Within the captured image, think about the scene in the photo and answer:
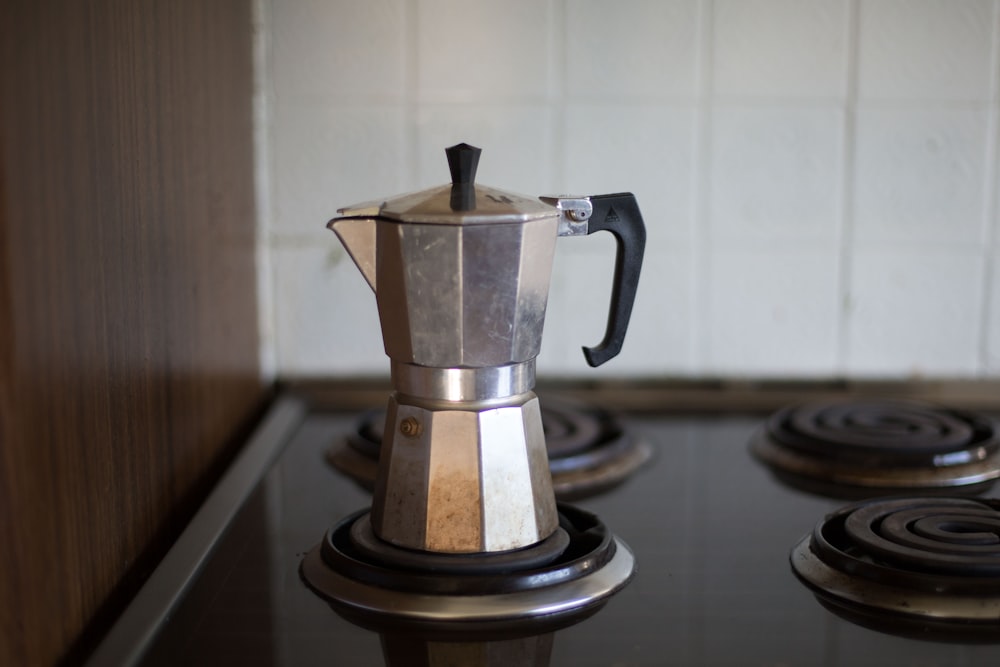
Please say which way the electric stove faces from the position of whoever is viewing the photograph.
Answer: facing the viewer

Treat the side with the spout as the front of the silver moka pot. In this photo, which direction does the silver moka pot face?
to the viewer's left
